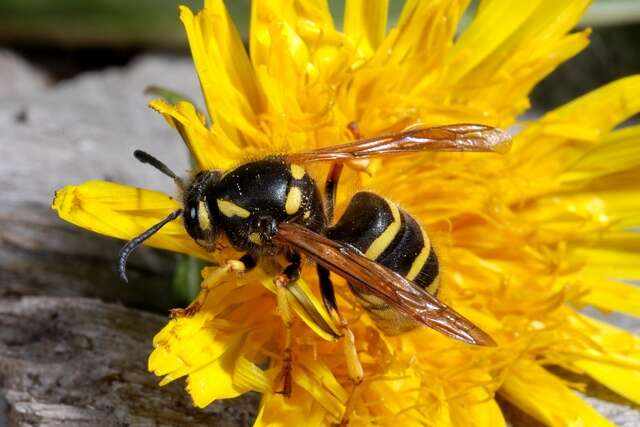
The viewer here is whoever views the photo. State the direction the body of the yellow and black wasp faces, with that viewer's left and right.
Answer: facing to the left of the viewer
